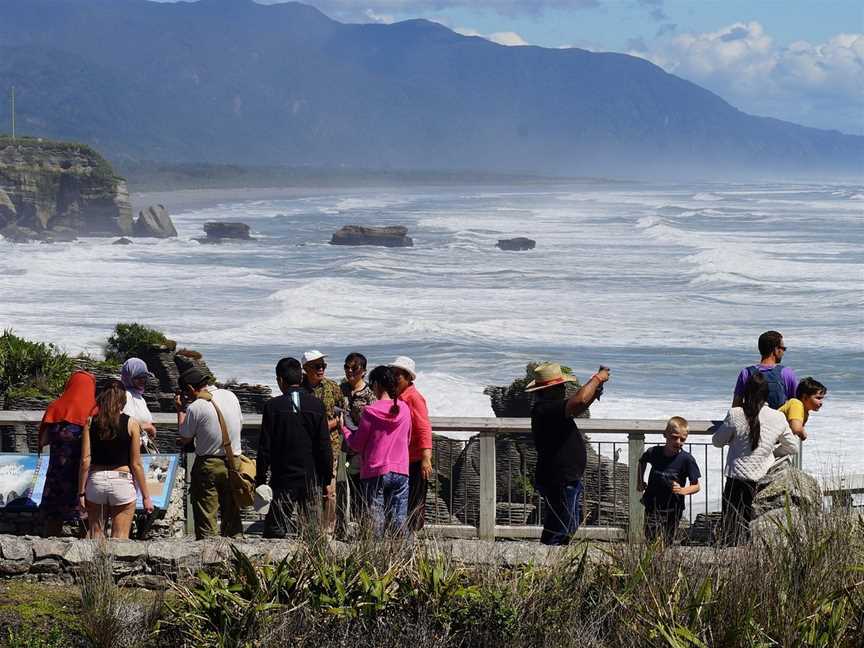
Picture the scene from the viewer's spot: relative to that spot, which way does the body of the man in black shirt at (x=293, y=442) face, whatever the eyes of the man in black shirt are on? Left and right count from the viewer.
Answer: facing away from the viewer

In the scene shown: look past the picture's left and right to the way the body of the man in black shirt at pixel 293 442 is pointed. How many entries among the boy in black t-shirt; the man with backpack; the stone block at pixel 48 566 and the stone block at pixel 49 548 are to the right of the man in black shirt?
2

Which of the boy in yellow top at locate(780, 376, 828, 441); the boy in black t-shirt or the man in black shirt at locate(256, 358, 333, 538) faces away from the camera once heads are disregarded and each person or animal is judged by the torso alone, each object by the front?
the man in black shirt

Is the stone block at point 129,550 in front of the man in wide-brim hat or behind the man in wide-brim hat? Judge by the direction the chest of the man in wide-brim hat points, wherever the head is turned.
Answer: behind

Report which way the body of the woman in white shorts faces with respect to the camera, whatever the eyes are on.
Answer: away from the camera

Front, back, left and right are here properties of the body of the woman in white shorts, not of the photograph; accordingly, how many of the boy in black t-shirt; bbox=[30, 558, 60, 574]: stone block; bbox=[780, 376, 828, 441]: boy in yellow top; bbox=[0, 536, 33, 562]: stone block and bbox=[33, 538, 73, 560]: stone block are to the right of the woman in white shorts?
2

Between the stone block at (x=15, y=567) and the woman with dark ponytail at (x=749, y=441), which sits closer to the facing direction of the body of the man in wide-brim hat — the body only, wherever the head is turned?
the woman with dark ponytail

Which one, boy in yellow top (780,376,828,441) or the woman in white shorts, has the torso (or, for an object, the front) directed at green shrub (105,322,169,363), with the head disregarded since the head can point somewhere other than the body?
the woman in white shorts

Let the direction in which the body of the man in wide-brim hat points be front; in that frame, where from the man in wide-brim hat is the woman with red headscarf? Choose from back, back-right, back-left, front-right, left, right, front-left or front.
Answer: back-left

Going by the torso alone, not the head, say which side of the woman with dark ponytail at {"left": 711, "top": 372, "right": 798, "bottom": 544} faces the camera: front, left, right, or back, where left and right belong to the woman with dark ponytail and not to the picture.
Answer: back

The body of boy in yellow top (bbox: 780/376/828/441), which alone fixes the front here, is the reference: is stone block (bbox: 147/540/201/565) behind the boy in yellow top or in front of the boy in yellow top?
behind
